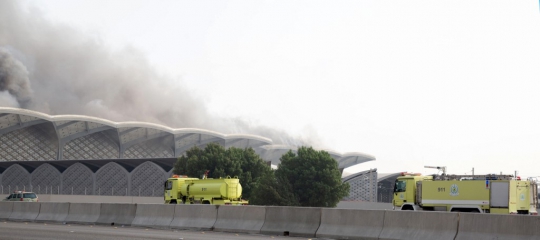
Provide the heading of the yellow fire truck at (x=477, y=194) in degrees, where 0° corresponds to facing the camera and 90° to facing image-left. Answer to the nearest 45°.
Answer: approximately 90°

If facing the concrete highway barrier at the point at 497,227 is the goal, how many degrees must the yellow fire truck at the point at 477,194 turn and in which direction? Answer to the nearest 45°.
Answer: approximately 90° to its left

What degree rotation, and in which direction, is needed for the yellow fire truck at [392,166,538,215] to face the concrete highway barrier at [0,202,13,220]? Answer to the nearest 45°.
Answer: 0° — it already faces it

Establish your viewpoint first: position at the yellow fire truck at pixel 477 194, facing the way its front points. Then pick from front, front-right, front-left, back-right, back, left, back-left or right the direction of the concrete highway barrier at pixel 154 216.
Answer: front-left

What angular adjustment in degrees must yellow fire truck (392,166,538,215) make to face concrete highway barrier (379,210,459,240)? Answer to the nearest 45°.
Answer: approximately 90° to its left

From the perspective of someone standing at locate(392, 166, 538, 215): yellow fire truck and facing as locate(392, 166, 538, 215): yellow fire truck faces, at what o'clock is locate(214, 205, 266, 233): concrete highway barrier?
The concrete highway barrier is roughly at 10 o'clock from the yellow fire truck.

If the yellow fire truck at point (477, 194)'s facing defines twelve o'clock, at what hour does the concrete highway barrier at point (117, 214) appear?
The concrete highway barrier is roughly at 11 o'clock from the yellow fire truck.

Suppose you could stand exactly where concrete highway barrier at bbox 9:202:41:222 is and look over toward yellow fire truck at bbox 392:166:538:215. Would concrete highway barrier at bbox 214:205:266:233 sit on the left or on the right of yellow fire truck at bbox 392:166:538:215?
right

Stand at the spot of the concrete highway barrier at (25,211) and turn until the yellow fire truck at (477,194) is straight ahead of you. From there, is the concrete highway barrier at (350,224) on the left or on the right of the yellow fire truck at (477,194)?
right
